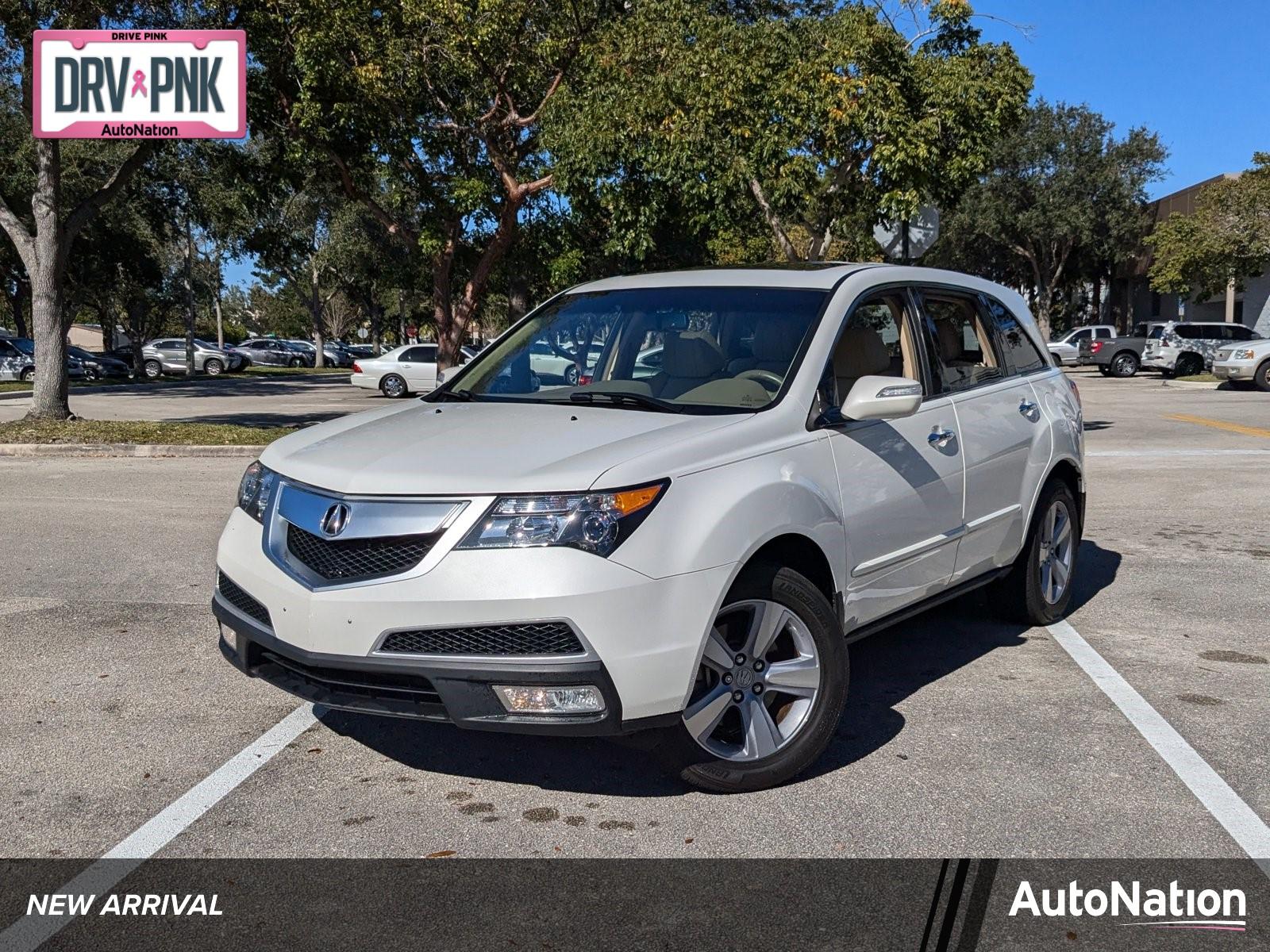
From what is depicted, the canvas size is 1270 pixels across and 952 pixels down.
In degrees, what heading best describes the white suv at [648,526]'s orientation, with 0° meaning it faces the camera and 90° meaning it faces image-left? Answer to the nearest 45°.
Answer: approximately 45°

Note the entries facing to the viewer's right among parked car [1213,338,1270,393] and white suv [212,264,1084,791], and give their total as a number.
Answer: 0

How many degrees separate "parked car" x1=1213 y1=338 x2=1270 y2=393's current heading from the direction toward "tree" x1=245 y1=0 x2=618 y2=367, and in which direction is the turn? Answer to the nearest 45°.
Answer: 0° — it already faces it
